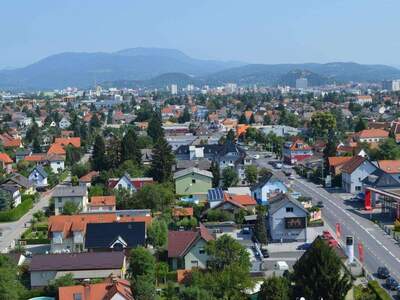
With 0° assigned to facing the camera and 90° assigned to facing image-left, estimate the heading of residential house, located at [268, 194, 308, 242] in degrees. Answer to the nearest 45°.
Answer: approximately 0°

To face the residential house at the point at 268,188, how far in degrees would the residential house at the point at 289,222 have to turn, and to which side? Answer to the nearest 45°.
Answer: approximately 180°

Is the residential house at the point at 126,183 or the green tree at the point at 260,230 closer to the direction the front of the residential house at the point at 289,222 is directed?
the green tree

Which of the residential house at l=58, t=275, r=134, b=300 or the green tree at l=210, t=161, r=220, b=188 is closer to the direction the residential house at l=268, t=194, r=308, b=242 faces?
the residential house

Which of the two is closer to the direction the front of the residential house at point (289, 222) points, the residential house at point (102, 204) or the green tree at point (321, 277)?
the green tree

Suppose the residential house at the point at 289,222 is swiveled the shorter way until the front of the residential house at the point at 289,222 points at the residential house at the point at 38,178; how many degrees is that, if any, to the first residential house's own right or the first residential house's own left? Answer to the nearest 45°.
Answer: approximately 135° to the first residential house's own right

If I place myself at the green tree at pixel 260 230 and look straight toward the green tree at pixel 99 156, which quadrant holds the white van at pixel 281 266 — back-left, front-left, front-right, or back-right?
back-left

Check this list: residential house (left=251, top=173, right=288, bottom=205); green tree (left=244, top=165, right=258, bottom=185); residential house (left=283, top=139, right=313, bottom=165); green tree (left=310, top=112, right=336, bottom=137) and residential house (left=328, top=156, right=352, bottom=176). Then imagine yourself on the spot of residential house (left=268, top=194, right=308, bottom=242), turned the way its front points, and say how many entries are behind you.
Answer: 5

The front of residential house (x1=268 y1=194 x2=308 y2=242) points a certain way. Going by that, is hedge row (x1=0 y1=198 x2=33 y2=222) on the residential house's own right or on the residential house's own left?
on the residential house's own right

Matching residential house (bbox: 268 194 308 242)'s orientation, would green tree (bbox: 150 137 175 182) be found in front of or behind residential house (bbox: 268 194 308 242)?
behind

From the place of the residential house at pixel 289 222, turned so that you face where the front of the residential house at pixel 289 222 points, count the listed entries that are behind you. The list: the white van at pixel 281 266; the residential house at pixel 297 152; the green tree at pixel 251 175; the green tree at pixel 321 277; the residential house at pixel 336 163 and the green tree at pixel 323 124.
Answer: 4

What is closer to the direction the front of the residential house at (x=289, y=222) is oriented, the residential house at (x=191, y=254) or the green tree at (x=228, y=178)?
the residential house

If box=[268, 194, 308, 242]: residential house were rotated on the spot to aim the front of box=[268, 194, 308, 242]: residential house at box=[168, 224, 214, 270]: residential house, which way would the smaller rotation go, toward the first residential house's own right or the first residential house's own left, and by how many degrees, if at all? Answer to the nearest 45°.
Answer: approximately 45° to the first residential house's own right

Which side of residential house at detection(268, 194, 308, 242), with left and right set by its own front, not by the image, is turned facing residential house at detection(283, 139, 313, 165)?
back

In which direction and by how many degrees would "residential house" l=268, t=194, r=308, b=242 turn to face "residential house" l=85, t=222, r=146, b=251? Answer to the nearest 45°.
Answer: approximately 45° to its right

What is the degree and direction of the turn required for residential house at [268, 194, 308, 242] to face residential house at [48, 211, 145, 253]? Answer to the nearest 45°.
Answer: approximately 90° to its right
